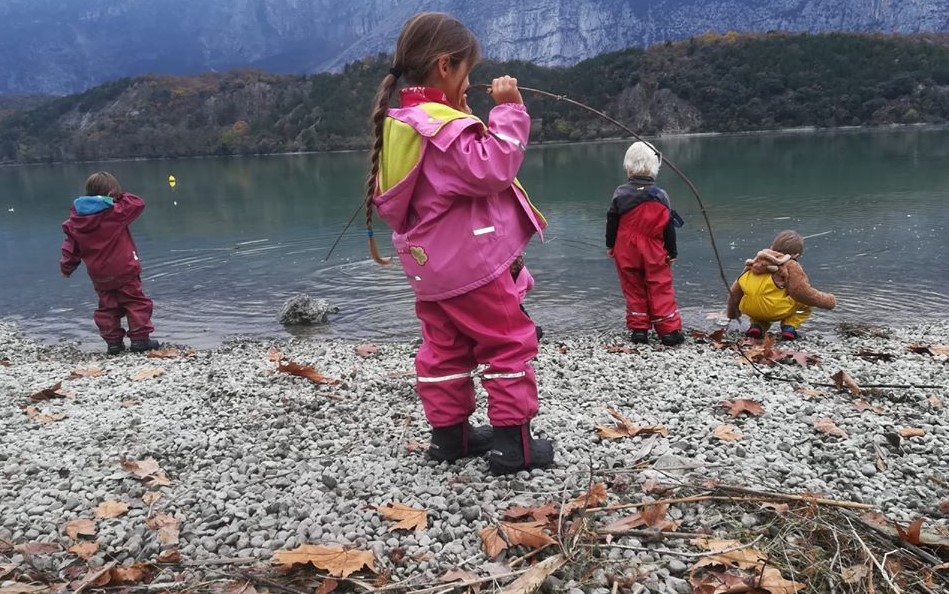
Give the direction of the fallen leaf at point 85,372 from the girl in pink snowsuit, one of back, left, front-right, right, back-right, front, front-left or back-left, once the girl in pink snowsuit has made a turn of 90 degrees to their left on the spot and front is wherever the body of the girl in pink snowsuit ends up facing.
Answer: front-left

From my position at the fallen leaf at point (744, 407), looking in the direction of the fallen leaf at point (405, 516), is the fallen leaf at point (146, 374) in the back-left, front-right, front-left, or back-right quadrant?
front-right

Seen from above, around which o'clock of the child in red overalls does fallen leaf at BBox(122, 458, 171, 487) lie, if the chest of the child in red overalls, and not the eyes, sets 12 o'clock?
The fallen leaf is roughly at 7 o'clock from the child in red overalls.

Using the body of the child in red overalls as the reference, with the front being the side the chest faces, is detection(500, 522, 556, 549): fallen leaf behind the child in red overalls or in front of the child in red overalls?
behind

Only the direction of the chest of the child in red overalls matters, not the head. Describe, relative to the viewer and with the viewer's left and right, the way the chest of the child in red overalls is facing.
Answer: facing away from the viewer

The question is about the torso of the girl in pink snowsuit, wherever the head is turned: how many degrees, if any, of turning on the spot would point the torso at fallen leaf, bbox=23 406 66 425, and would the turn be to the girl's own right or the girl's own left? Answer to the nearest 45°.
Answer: approximately 135° to the girl's own left

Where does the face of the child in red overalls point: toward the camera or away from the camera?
away from the camera
